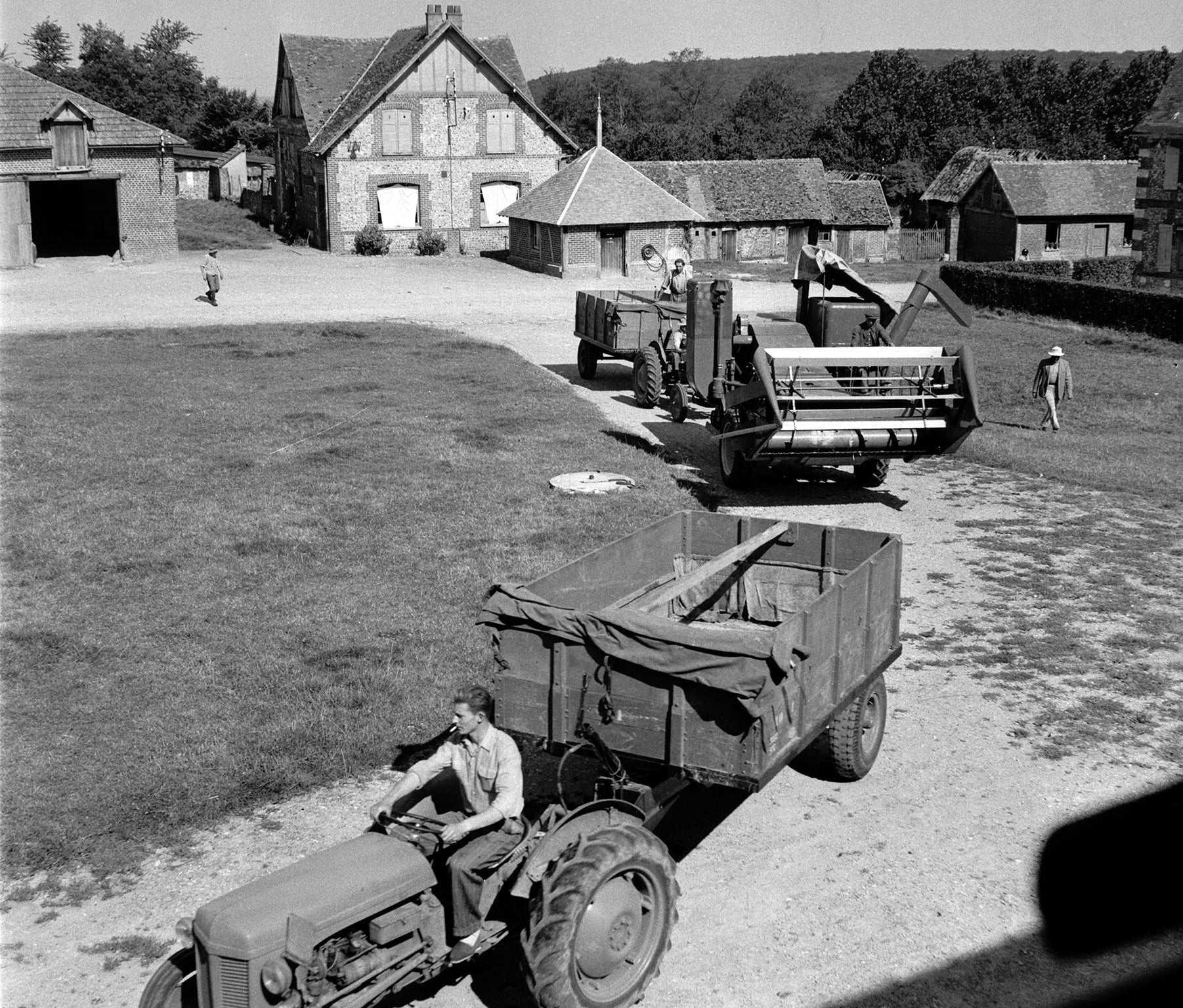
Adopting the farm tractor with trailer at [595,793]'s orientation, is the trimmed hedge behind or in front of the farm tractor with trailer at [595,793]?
behind

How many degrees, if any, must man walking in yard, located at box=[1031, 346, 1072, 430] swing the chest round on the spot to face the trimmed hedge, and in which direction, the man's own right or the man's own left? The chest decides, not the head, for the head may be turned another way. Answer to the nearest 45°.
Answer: approximately 180°

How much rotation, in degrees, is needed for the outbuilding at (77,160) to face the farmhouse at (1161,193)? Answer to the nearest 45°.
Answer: approximately 90° to its left

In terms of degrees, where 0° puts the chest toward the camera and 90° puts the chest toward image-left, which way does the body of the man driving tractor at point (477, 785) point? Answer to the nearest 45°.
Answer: approximately 45°

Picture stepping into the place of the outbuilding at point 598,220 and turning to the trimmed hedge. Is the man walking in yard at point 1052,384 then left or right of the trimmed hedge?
right

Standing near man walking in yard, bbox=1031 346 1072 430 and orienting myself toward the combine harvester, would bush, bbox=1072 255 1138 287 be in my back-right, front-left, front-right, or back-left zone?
back-right

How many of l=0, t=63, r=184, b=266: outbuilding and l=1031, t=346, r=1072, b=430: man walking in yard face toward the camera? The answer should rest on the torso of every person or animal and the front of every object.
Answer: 2

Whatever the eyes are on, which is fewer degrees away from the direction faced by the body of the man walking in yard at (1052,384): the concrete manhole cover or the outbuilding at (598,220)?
the concrete manhole cover

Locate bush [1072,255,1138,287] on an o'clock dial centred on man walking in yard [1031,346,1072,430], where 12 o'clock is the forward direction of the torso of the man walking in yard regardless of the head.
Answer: The bush is roughly at 6 o'clock from the man walking in yard.

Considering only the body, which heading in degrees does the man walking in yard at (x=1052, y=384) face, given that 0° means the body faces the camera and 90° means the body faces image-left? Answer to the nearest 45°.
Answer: approximately 0°

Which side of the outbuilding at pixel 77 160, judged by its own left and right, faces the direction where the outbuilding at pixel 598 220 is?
left

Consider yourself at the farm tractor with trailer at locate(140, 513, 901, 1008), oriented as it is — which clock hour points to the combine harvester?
The combine harvester is roughly at 5 o'clock from the farm tractor with trailer.
